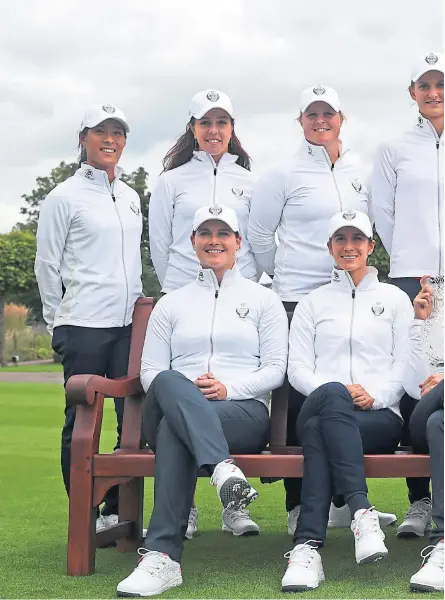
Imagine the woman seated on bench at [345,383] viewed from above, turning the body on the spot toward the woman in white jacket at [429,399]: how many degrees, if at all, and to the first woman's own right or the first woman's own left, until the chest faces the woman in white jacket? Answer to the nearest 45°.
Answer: approximately 90° to the first woman's own left

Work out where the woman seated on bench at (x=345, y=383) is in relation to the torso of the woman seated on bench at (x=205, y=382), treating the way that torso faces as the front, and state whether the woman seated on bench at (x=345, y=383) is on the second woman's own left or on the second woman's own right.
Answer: on the second woman's own left

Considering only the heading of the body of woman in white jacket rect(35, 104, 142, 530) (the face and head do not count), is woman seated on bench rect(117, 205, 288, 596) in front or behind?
in front

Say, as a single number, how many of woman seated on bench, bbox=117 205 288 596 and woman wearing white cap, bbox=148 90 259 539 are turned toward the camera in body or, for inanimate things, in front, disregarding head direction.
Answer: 2

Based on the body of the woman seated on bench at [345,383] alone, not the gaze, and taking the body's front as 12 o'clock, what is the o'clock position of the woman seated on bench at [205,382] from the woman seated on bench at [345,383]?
the woman seated on bench at [205,382] is roughly at 3 o'clock from the woman seated on bench at [345,383].

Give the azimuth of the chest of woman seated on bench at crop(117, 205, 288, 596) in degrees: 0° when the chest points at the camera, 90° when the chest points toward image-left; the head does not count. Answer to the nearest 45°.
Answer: approximately 0°
